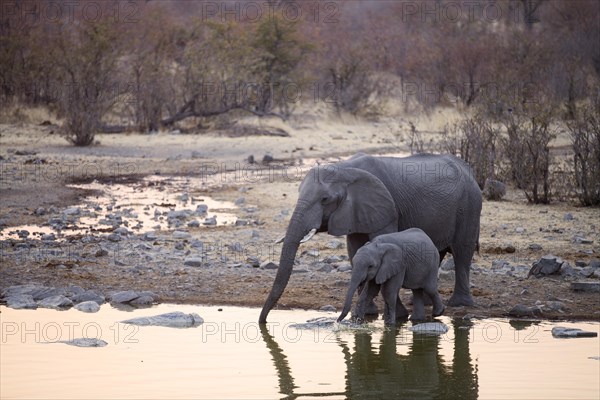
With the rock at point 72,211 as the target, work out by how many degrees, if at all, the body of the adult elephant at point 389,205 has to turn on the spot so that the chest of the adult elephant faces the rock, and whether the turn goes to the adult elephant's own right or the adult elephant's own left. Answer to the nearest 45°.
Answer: approximately 45° to the adult elephant's own right

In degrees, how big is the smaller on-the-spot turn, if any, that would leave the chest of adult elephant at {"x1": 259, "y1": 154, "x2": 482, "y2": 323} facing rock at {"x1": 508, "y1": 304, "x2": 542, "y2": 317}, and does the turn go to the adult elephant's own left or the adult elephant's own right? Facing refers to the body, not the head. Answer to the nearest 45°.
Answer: approximately 180°

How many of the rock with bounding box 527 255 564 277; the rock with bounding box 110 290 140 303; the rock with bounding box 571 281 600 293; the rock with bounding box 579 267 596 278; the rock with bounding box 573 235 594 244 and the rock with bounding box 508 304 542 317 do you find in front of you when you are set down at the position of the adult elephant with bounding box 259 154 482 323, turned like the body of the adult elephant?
1

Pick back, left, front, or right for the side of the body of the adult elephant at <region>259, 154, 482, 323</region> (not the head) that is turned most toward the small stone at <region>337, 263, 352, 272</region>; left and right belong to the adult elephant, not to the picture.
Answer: right

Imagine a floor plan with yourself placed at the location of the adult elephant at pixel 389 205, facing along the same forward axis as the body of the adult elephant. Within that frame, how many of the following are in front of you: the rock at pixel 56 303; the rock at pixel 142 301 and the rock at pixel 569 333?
2

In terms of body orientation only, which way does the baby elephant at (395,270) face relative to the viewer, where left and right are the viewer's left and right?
facing the viewer and to the left of the viewer

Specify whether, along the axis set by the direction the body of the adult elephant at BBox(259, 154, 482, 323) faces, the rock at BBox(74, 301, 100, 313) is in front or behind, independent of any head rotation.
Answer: in front

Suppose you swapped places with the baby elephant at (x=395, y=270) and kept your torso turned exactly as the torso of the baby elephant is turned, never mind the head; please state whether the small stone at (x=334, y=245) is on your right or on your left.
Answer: on your right

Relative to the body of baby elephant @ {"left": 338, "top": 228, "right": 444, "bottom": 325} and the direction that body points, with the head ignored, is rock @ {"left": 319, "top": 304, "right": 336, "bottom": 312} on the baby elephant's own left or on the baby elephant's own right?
on the baby elephant's own right

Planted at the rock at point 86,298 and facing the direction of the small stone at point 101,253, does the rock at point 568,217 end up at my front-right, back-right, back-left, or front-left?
front-right

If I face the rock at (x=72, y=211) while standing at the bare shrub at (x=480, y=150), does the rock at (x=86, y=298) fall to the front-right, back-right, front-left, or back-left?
front-left

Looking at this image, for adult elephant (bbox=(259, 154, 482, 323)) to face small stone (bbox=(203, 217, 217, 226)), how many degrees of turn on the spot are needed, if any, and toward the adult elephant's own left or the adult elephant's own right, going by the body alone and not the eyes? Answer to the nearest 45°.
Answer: approximately 45° to the adult elephant's own right

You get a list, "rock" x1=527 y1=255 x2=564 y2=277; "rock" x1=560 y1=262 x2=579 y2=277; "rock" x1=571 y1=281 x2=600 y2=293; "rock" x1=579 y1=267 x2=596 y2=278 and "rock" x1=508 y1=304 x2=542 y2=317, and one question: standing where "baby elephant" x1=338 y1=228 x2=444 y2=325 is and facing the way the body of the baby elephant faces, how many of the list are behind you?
5

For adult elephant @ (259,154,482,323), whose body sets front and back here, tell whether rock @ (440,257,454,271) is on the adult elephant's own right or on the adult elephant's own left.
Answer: on the adult elephant's own right

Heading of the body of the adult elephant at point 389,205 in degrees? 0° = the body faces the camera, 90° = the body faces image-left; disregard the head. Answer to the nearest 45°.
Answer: approximately 90°
